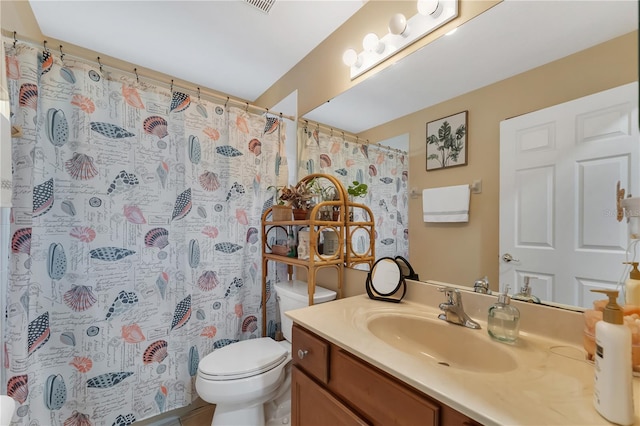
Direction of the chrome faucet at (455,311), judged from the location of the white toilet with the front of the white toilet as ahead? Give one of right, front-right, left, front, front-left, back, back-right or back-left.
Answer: left

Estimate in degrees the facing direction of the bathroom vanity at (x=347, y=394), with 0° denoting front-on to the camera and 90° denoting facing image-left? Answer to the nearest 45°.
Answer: approximately 45°

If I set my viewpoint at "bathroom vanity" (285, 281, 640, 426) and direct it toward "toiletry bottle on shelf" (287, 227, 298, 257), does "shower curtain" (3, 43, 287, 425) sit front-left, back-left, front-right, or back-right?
front-left

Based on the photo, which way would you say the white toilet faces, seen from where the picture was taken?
facing the viewer and to the left of the viewer

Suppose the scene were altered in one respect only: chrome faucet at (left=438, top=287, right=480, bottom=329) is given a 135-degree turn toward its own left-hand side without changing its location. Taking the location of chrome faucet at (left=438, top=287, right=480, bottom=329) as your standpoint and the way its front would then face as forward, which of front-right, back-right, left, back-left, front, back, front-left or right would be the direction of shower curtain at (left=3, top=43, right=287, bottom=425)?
back

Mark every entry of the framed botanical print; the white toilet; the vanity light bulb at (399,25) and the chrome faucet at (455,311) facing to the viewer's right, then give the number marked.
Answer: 0

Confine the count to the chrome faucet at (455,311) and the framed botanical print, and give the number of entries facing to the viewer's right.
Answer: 0

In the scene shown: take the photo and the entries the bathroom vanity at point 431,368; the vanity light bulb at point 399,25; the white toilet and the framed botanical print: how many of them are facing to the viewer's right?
0
